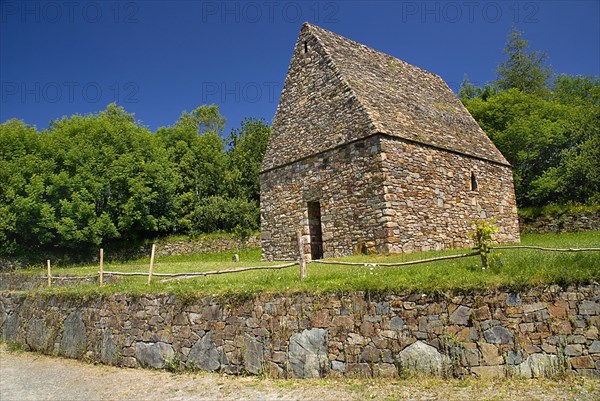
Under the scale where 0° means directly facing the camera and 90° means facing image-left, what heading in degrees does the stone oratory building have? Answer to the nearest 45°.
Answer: approximately 45°

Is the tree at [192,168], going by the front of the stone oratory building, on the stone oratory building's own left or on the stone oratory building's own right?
on the stone oratory building's own right

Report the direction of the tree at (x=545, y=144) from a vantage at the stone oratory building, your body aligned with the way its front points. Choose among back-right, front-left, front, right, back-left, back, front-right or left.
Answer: back

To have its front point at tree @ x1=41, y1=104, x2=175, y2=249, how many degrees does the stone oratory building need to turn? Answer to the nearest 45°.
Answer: approximately 90° to its right

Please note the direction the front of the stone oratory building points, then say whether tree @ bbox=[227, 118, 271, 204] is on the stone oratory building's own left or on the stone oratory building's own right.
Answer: on the stone oratory building's own right

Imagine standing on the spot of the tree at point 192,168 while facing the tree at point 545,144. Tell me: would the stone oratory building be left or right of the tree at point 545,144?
right

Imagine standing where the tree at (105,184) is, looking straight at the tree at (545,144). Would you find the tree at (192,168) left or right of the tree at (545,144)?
left

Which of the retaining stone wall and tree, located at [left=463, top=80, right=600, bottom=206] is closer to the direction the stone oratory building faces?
the retaining stone wall
